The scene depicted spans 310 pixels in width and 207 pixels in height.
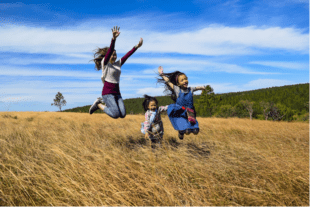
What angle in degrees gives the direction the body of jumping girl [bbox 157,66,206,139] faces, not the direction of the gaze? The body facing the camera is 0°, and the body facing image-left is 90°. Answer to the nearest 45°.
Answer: approximately 315°

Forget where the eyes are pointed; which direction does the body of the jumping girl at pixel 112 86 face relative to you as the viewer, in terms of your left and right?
facing the viewer and to the right of the viewer

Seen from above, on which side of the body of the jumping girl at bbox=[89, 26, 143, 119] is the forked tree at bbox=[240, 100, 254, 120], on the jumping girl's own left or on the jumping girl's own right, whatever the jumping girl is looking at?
on the jumping girl's own left

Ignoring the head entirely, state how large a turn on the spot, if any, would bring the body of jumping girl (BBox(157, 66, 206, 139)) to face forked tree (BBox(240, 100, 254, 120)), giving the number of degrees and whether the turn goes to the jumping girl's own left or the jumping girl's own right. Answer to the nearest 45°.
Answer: approximately 135° to the jumping girl's own left

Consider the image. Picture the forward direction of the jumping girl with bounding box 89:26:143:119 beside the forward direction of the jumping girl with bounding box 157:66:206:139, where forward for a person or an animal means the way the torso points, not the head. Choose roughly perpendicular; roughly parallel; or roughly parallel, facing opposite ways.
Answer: roughly parallel

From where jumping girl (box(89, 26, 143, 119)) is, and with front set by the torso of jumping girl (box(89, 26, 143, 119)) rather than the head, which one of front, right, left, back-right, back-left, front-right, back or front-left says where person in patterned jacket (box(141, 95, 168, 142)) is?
left

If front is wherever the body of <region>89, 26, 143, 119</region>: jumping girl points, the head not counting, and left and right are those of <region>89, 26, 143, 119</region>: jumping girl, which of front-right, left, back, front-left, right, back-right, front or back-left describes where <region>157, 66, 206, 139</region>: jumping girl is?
front-left

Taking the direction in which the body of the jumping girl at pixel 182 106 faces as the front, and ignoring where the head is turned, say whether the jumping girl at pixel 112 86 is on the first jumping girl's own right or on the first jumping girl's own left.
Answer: on the first jumping girl's own right
